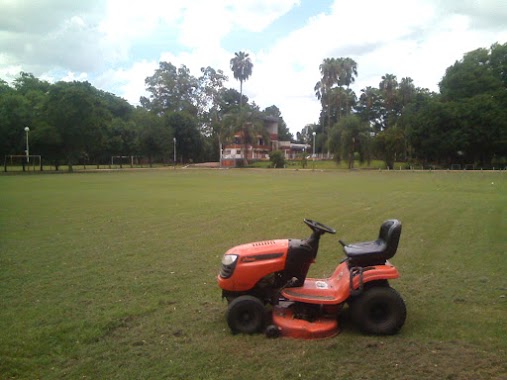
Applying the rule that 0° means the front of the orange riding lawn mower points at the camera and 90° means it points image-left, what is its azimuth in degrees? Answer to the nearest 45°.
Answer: approximately 90°
